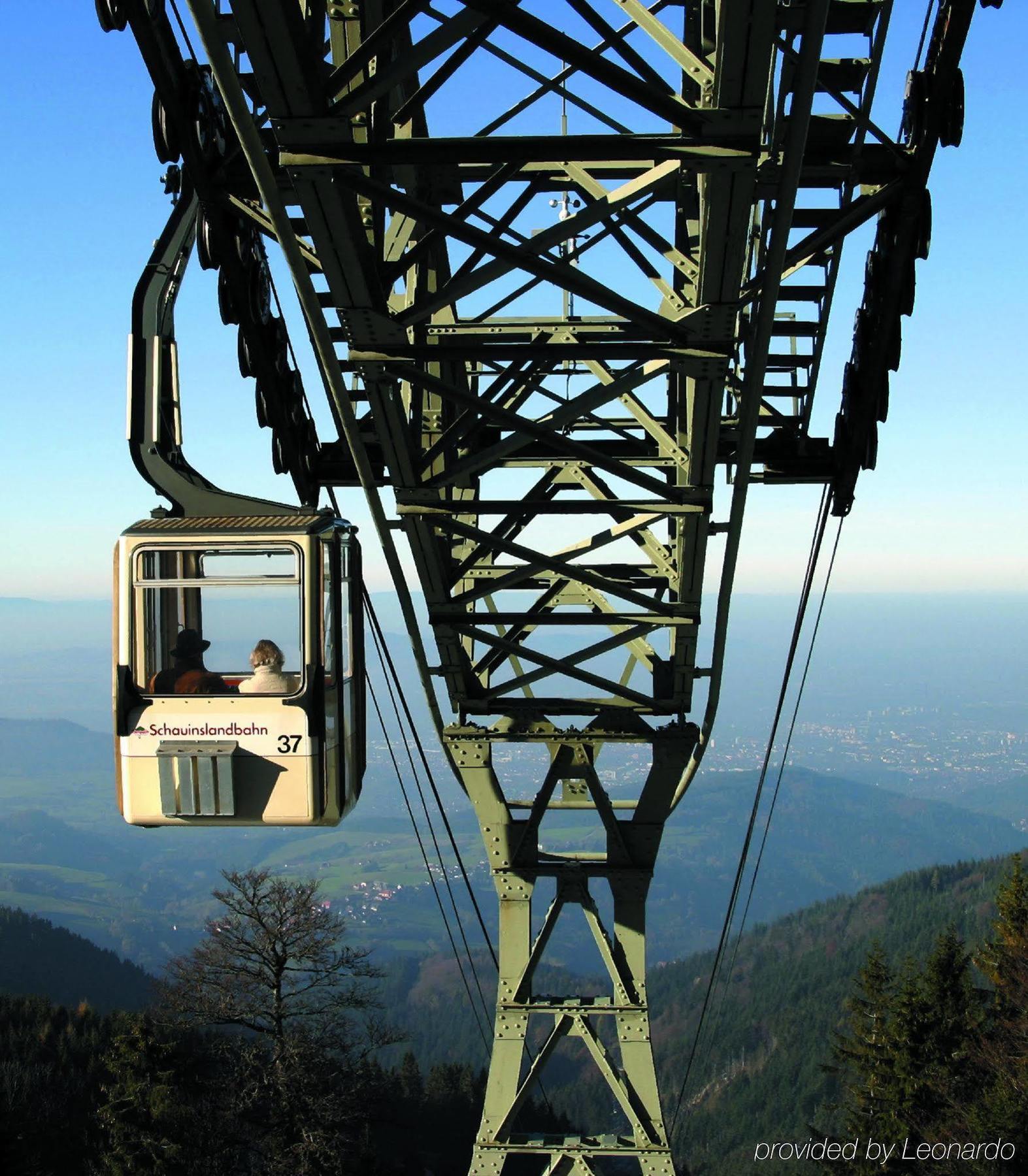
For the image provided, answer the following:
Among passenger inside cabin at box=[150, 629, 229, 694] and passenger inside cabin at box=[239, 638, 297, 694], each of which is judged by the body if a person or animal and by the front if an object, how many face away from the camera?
2

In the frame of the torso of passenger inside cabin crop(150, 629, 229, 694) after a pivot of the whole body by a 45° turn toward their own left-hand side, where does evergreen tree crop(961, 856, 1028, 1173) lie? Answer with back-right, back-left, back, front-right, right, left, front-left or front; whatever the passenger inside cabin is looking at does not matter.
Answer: right

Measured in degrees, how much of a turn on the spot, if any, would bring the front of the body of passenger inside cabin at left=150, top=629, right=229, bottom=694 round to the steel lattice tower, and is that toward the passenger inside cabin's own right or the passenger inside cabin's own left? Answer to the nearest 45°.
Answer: approximately 135° to the passenger inside cabin's own right

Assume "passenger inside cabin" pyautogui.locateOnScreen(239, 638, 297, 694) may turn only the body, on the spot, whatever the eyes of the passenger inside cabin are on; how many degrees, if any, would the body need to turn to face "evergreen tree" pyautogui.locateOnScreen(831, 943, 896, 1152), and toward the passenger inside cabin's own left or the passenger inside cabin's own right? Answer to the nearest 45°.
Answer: approximately 45° to the passenger inside cabin's own right

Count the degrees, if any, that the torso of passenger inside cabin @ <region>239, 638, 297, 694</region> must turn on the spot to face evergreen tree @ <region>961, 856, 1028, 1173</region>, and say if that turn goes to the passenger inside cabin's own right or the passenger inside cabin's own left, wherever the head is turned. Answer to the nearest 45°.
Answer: approximately 45° to the passenger inside cabin's own right

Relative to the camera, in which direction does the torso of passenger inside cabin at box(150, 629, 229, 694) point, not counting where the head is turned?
away from the camera

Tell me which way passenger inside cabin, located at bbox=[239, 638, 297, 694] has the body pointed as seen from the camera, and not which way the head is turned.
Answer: away from the camera
